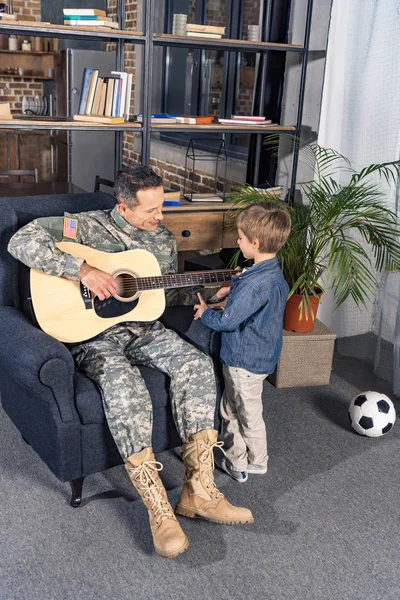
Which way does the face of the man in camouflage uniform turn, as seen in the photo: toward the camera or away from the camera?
toward the camera

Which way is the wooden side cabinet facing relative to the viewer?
toward the camera

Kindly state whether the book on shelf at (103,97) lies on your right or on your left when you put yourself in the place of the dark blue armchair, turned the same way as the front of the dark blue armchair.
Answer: on your left

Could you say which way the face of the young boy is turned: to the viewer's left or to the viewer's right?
to the viewer's left

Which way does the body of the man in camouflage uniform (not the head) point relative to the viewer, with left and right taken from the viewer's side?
facing the viewer and to the right of the viewer
